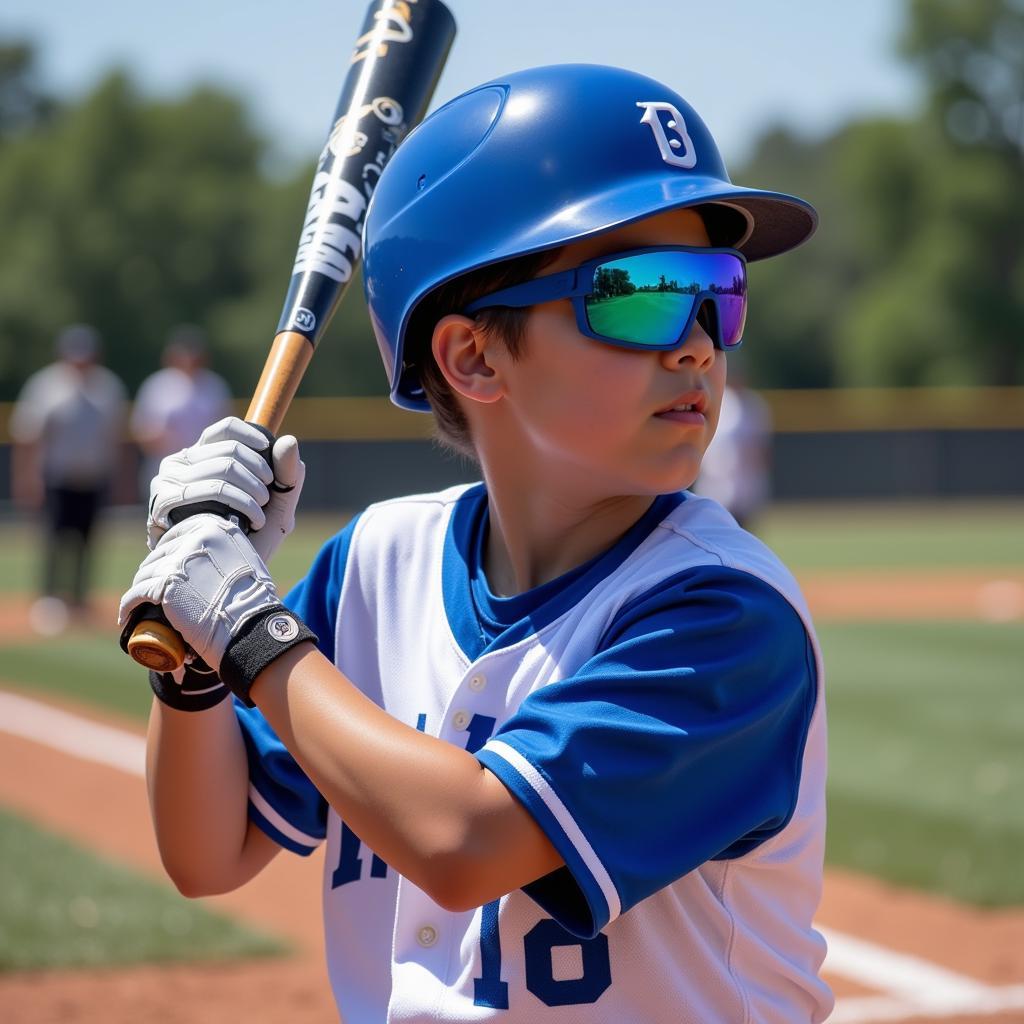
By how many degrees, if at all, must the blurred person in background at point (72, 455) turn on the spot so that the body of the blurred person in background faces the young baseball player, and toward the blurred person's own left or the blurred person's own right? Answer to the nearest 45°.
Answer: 0° — they already face them

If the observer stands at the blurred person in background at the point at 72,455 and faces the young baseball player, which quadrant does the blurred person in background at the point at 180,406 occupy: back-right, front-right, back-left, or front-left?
back-left

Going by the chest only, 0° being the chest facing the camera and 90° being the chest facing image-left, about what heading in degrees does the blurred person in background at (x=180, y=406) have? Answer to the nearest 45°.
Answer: approximately 0°

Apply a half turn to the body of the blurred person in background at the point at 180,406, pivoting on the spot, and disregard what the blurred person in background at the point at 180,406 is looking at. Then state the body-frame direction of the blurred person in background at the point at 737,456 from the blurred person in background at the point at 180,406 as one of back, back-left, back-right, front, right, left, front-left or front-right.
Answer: right

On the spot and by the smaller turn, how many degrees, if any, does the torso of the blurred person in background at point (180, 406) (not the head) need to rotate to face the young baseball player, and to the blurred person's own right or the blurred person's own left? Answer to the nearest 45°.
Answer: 0° — they already face them

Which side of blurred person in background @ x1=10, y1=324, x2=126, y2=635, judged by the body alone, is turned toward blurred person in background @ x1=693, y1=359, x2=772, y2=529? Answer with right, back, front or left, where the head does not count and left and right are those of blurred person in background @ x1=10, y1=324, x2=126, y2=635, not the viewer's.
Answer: left

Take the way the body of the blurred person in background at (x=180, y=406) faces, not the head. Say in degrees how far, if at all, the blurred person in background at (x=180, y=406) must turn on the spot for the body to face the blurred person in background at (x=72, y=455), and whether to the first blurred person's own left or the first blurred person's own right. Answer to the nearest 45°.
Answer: approximately 45° to the first blurred person's own right

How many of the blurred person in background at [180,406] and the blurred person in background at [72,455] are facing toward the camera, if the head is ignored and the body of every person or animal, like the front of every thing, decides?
2

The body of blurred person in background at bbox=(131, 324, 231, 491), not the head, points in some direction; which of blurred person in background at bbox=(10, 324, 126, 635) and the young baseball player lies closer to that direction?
the young baseball player
